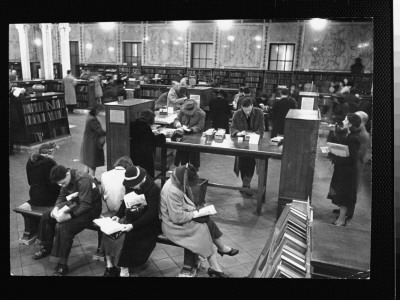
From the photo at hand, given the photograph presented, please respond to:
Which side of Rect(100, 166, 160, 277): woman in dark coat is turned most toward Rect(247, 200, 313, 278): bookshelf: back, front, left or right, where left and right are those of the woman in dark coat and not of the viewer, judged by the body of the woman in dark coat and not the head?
left

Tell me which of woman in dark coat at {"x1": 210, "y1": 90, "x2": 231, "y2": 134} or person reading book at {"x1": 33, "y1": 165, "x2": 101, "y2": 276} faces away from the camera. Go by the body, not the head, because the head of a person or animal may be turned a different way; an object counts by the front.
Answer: the woman in dark coat

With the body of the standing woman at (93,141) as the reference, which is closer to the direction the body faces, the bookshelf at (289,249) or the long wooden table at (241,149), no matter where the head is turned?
the long wooden table

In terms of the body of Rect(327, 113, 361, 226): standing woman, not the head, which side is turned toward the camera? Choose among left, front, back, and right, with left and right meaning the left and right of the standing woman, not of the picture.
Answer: left

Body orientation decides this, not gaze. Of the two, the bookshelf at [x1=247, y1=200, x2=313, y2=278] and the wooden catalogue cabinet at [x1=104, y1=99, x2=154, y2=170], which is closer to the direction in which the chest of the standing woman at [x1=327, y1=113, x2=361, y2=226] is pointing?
the wooden catalogue cabinet

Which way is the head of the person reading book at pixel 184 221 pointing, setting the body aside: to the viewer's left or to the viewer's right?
to the viewer's right

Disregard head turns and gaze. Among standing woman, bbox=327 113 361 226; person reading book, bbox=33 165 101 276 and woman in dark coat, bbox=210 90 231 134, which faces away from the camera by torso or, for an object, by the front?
the woman in dark coat

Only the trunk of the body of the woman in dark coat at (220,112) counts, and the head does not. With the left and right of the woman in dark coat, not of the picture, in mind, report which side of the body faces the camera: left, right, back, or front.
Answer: back

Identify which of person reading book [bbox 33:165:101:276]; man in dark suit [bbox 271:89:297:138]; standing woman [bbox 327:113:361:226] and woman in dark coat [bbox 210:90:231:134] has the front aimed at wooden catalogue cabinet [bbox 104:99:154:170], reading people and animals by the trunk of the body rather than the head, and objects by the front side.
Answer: the standing woman

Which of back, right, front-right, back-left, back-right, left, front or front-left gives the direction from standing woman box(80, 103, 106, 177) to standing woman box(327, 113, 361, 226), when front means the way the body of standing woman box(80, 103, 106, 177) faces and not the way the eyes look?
front-right

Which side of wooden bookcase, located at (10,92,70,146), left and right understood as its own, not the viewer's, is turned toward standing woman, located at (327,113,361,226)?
front

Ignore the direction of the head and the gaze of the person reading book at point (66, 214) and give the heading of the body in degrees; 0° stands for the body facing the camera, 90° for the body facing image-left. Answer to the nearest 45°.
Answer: approximately 45°

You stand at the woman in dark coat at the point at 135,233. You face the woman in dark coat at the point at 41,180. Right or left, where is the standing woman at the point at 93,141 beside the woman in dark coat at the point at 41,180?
right
